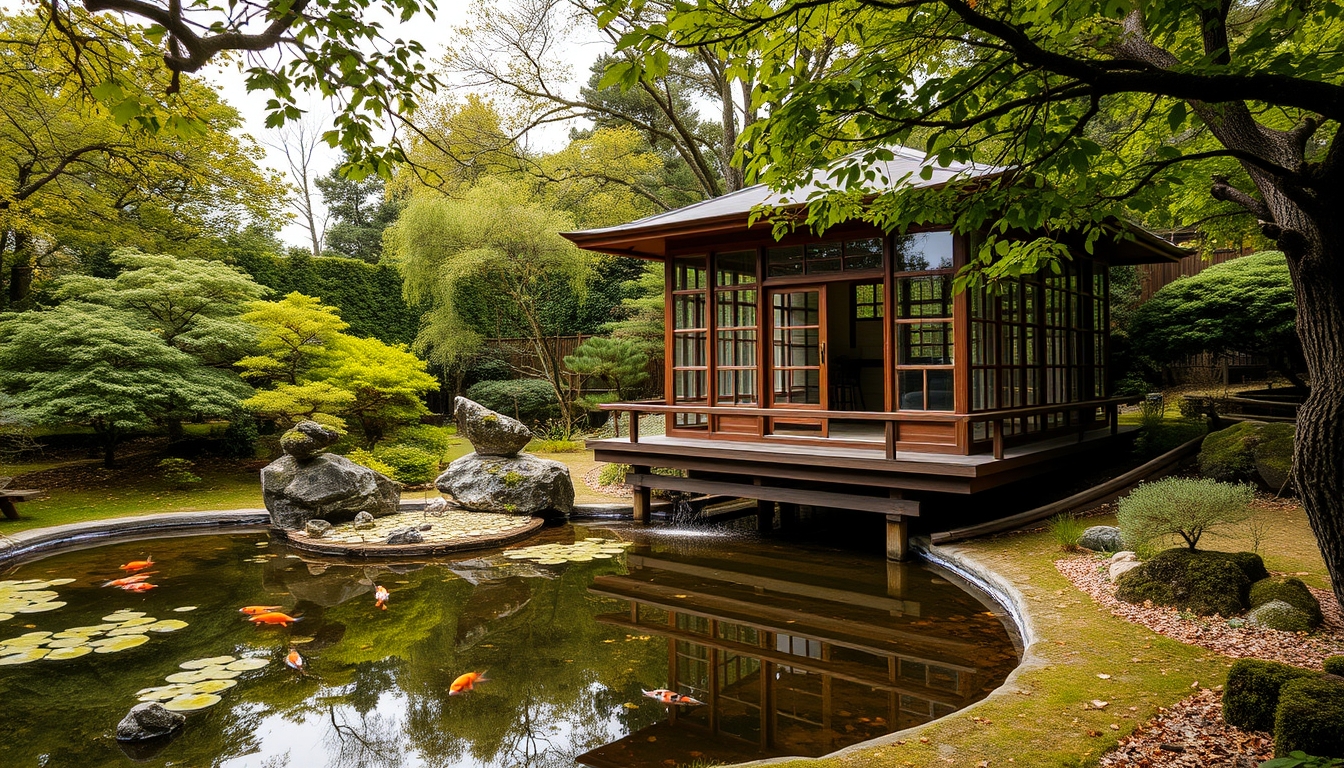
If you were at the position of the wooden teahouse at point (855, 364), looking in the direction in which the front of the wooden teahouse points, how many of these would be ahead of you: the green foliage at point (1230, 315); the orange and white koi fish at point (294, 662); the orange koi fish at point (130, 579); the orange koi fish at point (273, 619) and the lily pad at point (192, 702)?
4

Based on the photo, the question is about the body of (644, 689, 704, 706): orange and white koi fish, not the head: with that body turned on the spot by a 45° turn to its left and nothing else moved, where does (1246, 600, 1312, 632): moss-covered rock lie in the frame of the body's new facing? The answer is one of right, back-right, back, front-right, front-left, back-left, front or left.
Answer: back-left

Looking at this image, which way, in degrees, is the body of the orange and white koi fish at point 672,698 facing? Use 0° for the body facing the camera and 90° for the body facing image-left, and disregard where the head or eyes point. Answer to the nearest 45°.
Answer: approximately 90°

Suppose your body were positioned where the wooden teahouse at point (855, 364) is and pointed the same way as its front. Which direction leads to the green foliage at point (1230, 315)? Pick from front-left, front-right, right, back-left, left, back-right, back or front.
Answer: back

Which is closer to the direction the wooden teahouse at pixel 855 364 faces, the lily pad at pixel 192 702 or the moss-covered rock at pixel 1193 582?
the lily pad

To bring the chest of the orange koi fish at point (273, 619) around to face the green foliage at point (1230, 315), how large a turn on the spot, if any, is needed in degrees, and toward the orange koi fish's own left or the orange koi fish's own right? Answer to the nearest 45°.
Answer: approximately 180°

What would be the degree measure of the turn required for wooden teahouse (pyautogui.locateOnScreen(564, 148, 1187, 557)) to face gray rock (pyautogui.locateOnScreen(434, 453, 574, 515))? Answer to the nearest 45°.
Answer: approximately 45° to its right

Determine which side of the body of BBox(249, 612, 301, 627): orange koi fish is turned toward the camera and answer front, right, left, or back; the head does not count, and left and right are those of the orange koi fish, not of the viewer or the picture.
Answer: left

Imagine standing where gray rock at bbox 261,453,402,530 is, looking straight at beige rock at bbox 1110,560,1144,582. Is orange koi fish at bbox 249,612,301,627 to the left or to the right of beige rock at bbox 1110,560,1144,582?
right

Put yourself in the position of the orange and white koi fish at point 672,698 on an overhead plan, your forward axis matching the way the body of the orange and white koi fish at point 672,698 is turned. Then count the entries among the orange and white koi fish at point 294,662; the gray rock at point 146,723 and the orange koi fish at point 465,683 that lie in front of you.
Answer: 3
